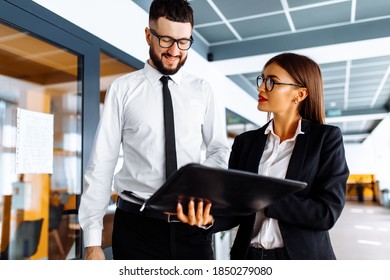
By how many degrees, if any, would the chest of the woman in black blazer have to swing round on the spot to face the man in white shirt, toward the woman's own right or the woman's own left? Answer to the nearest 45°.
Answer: approximately 45° to the woman's own right

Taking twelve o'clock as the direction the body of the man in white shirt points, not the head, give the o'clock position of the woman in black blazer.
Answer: The woman in black blazer is roughly at 10 o'clock from the man in white shirt.

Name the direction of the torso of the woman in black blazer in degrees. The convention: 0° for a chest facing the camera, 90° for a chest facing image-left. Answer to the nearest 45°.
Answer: approximately 45°

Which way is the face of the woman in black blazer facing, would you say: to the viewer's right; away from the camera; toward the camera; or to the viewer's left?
to the viewer's left

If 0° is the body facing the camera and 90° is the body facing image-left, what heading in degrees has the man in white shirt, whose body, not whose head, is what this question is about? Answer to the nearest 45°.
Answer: approximately 0°

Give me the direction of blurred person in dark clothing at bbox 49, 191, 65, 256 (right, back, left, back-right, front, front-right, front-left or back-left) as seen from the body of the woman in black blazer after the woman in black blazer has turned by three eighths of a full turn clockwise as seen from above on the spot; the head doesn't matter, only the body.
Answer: front-left

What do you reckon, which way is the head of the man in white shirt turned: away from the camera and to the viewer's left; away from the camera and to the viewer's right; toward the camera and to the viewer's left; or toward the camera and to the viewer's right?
toward the camera and to the viewer's right

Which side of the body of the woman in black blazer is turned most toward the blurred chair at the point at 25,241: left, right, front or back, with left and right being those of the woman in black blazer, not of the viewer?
right

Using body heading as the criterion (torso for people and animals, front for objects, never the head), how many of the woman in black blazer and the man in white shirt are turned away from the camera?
0

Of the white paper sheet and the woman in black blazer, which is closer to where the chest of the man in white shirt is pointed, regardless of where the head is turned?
the woman in black blazer
